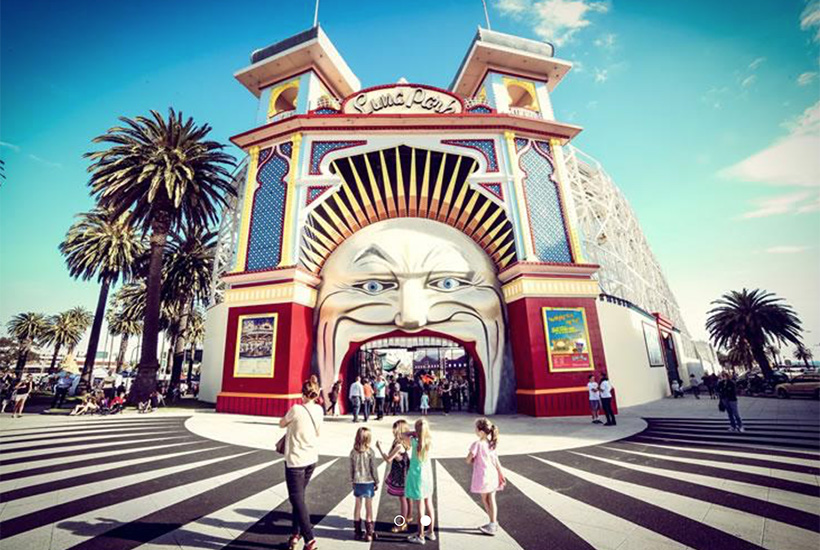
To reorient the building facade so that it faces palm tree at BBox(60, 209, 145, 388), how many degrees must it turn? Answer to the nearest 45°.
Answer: approximately 90° to its right

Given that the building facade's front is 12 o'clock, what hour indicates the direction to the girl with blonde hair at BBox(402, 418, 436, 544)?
The girl with blonde hair is roughly at 12 o'clock from the building facade.

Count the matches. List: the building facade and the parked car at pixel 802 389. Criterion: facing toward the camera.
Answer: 1

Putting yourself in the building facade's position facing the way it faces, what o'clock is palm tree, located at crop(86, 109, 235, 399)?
The palm tree is roughly at 3 o'clock from the building facade.

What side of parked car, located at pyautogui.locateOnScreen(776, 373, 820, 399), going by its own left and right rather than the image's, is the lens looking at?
left

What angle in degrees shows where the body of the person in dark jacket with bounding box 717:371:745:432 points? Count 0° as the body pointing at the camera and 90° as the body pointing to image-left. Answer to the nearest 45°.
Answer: approximately 45°

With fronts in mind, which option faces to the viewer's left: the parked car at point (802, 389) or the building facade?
the parked car

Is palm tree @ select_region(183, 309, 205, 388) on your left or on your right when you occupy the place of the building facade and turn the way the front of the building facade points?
on your right

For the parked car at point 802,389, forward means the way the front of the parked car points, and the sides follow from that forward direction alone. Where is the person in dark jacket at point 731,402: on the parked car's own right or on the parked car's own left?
on the parked car's own left

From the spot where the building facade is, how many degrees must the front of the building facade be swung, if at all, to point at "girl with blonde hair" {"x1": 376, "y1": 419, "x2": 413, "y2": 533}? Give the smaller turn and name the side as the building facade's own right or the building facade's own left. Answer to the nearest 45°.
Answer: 0° — it already faces them

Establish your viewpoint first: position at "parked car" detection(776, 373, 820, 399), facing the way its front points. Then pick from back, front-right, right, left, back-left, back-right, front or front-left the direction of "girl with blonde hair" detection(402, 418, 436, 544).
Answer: left

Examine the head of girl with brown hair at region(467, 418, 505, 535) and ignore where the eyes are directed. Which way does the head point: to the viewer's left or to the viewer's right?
to the viewer's left
